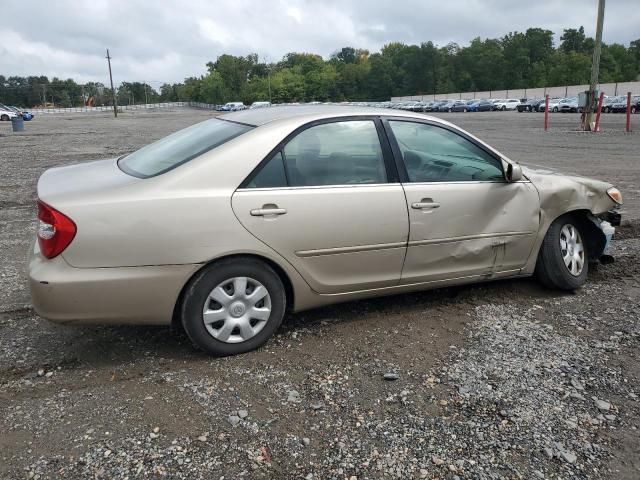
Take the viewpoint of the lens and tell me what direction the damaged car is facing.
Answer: facing away from the viewer and to the right of the viewer

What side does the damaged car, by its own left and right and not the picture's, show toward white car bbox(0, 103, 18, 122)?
left
